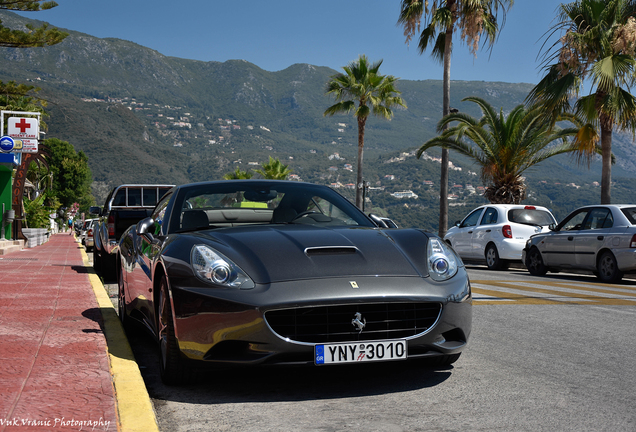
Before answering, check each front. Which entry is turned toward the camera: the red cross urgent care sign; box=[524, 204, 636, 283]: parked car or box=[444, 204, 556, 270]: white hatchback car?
the red cross urgent care sign

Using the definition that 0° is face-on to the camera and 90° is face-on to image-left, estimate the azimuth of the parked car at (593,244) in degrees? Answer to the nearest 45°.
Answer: approximately 135°

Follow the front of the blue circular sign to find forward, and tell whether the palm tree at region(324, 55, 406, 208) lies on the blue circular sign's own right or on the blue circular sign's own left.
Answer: on the blue circular sign's own left

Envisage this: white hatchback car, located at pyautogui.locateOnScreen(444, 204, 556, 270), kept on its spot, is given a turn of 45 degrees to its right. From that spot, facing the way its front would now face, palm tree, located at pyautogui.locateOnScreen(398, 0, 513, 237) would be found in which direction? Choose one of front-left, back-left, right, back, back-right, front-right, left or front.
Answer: front

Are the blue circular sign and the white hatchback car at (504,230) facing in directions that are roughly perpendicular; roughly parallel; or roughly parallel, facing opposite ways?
roughly parallel, facing opposite ways

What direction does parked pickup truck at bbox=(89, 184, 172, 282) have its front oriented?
away from the camera

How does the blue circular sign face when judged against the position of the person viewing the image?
facing the viewer

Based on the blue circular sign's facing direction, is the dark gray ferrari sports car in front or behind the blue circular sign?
in front

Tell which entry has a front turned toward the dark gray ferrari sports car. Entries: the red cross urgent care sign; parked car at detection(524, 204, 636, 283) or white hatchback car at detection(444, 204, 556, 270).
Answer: the red cross urgent care sign

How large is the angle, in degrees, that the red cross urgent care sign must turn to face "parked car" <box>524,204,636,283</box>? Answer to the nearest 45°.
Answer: approximately 45° to its left

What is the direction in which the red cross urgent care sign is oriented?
toward the camera

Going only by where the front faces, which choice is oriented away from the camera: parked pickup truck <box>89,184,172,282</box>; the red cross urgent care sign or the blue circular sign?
the parked pickup truck

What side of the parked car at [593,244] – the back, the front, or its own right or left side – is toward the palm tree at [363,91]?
front

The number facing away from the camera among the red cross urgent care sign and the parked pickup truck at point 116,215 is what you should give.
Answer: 1

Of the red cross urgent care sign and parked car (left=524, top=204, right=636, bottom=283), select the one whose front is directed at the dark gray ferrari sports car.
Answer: the red cross urgent care sign

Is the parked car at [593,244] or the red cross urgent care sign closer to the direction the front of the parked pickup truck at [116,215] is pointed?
the red cross urgent care sign

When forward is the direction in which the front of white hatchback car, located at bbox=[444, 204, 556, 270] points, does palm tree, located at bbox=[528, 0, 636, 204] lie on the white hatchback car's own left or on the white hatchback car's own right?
on the white hatchback car's own right

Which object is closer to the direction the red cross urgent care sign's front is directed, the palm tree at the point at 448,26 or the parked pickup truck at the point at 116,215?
the parked pickup truck

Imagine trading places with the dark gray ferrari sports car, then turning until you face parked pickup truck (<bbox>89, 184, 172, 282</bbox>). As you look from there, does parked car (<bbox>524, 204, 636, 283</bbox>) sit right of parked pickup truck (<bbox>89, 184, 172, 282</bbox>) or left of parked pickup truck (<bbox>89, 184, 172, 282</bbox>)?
right
